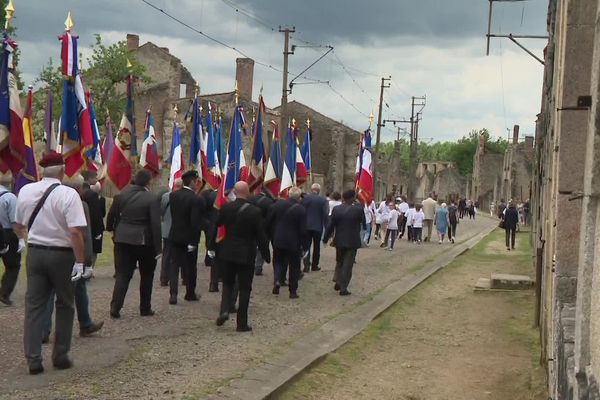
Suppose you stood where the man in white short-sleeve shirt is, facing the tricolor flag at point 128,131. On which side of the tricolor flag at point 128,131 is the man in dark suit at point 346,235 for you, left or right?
right

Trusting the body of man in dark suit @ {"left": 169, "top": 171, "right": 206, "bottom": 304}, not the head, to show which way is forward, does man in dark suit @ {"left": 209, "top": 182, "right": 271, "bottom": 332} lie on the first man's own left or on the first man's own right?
on the first man's own right

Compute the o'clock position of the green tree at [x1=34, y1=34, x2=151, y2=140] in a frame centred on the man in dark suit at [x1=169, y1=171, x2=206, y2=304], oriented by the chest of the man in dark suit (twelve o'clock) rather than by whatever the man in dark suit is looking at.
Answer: The green tree is roughly at 10 o'clock from the man in dark suit.

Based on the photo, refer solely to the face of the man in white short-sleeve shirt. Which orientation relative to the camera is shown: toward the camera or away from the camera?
away from the camera

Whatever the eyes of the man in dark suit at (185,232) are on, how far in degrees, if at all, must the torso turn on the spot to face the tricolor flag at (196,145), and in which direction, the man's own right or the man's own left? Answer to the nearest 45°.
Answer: approximately 45° to the man's own left

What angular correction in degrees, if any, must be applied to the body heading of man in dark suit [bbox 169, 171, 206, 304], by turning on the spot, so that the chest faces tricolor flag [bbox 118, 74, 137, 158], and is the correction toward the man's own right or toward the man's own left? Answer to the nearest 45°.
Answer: approximately 90° to the man's own left

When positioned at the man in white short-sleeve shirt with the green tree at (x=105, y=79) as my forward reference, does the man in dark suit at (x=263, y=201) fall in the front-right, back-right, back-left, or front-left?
front-right

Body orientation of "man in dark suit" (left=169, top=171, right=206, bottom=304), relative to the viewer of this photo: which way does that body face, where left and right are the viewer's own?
facing away from the viewer and to the right of the viewer
